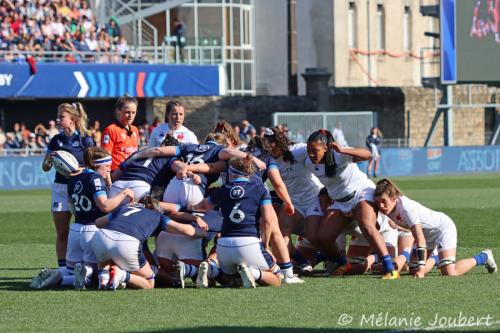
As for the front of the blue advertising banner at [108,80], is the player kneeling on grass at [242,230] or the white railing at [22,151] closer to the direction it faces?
the player kneeling on grass

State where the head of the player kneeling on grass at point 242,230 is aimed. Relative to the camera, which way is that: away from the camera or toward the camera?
away from the camera

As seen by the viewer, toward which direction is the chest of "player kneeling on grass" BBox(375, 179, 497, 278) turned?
to the viewer's left

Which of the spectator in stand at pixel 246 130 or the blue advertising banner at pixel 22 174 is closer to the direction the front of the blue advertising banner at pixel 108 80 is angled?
the blue advertising banner

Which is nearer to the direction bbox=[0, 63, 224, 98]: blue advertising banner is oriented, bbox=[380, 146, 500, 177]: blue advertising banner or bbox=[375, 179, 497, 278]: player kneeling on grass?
the player kneeling on grass

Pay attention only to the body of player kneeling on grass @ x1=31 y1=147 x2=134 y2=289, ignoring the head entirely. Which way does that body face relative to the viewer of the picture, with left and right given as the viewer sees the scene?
facing away from the viewer and to the right of the viewer

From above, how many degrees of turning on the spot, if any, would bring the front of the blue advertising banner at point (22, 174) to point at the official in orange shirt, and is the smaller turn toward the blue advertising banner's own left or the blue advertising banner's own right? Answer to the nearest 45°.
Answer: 0° — it already faces them

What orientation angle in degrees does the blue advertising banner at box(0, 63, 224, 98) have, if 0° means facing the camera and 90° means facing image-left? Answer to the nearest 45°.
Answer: approximately 0°

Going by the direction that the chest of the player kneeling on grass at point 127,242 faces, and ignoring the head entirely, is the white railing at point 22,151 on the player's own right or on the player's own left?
on the player's own left
